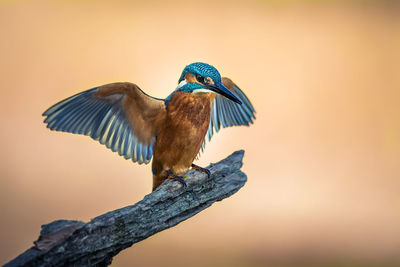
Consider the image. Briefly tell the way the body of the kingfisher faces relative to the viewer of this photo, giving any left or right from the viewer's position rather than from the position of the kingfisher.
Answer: facing the viewer and to the right of the viewer
